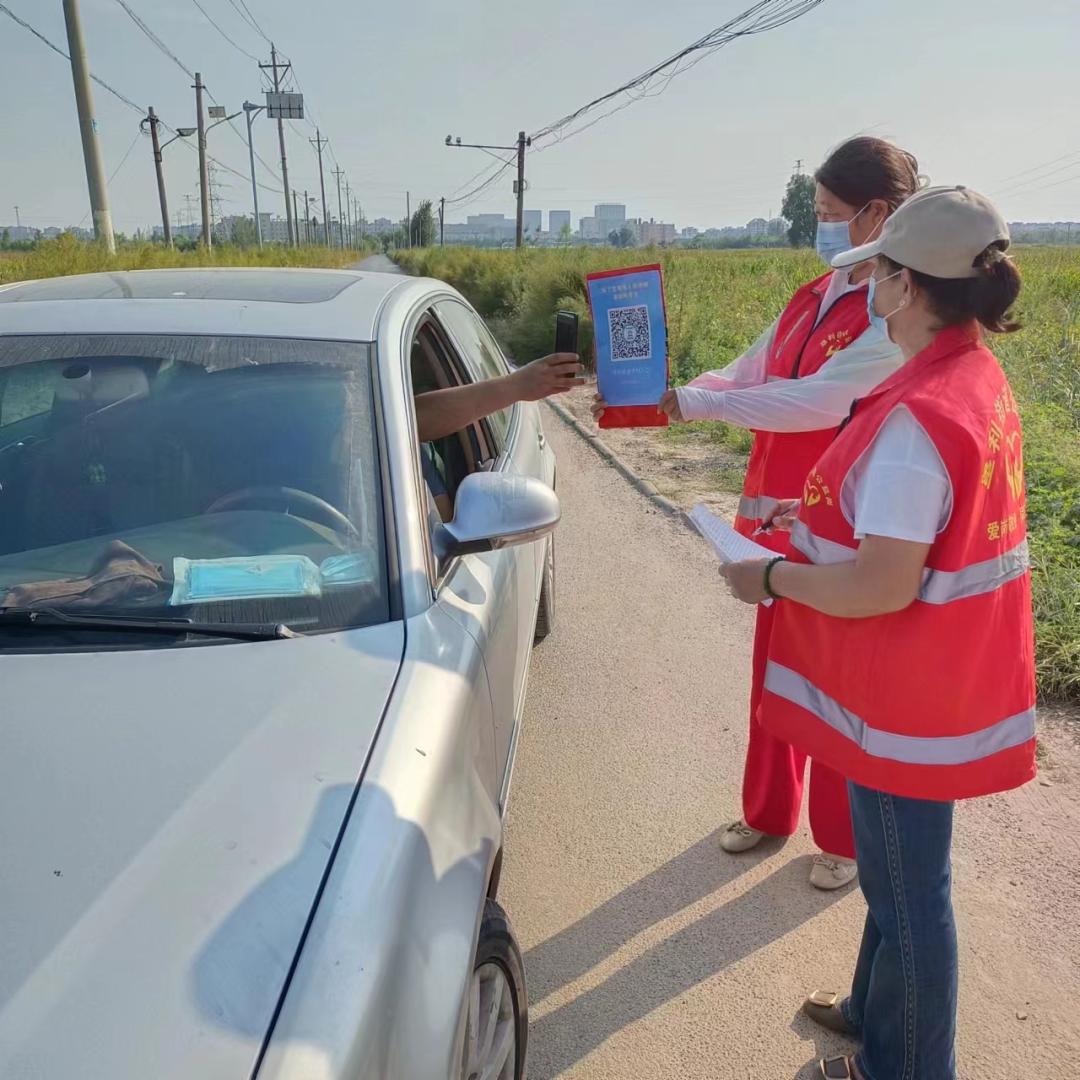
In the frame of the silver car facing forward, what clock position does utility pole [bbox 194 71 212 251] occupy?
The utility pole is roughly at 6 o'clock from the silver car.

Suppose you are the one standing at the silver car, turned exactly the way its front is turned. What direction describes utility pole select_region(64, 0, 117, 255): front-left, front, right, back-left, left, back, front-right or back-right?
back

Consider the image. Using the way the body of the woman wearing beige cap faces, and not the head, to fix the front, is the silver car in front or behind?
in front

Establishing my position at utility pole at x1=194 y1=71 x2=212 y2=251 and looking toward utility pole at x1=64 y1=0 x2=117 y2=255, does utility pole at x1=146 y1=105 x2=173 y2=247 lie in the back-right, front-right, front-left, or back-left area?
back-right

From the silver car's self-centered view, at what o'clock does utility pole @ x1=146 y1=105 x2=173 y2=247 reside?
The utility pole is roughly at 6 o'clock from the silver car.

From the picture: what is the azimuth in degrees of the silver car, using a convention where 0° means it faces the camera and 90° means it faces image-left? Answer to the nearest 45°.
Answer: approximately 0°

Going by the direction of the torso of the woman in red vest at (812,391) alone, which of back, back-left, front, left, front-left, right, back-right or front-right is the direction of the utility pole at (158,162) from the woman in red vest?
right

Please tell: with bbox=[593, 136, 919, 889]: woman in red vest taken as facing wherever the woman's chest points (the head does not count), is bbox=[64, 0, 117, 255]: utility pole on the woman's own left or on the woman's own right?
on the woman's own right

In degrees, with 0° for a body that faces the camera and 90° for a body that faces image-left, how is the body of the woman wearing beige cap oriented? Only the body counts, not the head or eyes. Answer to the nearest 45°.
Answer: approximately 90°

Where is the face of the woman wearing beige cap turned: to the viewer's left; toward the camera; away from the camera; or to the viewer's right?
to the viewer's left

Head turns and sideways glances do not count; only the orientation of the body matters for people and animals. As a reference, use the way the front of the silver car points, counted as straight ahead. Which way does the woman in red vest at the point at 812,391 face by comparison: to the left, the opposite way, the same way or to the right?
to the right

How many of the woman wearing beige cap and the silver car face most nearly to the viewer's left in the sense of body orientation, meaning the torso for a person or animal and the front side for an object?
1

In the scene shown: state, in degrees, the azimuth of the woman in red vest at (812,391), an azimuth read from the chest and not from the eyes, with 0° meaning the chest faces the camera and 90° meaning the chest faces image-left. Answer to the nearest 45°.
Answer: approximately 45°
